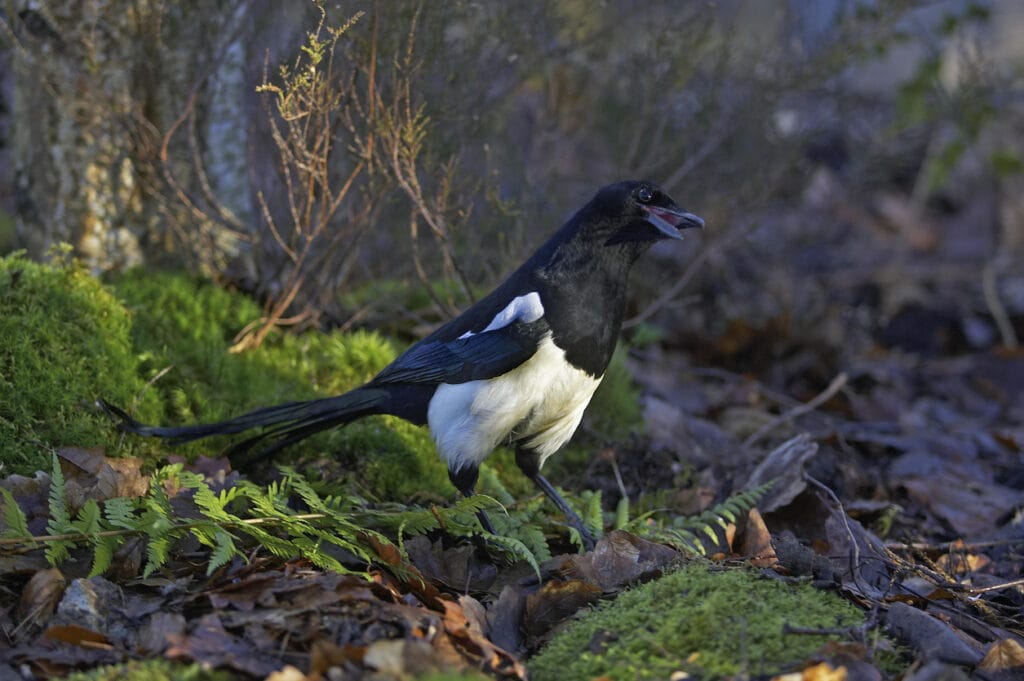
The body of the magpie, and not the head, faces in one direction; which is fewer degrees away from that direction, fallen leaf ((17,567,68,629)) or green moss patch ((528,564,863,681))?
the green moss patch

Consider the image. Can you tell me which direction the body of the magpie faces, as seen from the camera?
to the viewer's right

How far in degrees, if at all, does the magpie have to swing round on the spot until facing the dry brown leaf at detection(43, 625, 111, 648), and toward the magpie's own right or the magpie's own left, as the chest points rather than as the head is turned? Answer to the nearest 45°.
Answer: approximately 135° to the magpie's own right

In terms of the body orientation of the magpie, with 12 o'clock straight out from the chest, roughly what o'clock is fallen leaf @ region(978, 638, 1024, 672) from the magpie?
The fallen leaf is roughly at 2 o'clock from the magpie.

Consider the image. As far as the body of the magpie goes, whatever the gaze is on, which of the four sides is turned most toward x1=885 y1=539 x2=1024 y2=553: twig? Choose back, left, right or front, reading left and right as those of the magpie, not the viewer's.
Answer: front

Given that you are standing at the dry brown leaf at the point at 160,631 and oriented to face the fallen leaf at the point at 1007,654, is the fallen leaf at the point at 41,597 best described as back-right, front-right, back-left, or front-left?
back-left

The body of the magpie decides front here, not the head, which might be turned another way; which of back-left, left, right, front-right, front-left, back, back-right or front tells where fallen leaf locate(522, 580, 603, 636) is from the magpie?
right

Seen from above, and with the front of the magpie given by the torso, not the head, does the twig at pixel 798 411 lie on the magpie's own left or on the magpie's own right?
on the magpie's own left
